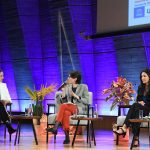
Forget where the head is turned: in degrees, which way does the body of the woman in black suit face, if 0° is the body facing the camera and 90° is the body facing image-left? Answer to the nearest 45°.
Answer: approximately 45°

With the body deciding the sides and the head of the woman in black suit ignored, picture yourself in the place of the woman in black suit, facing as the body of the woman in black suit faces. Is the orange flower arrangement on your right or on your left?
on your right
